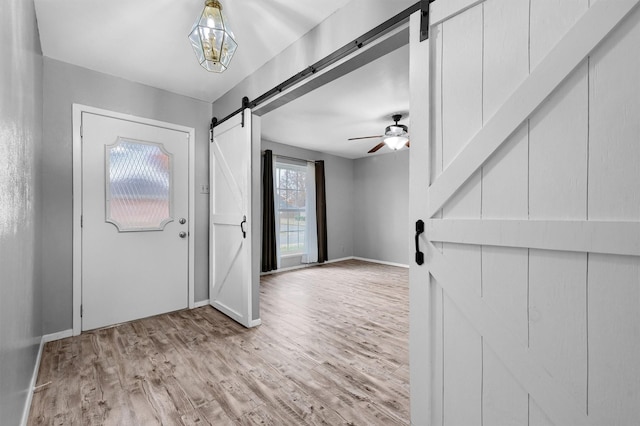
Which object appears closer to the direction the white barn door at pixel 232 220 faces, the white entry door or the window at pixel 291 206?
the white entry door

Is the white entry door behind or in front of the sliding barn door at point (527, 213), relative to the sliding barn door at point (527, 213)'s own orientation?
in front

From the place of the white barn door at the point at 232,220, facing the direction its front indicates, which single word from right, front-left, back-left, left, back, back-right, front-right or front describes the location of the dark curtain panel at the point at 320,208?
back

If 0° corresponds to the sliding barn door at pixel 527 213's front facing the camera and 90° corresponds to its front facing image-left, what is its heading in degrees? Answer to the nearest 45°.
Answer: approximately 45°

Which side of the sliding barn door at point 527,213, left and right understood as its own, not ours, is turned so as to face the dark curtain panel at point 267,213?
right

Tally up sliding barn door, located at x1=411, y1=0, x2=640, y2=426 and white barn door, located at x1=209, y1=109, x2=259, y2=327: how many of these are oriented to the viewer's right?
0

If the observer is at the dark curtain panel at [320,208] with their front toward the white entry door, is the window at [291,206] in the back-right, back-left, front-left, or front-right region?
front-right

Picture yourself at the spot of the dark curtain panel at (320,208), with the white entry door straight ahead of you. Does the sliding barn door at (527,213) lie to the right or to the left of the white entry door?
left

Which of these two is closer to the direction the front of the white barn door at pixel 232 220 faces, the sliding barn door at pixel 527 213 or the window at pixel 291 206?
the sliding barn door

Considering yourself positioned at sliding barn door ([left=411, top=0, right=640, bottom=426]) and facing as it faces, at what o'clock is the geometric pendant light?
The geometric pendant light is roughly at 1 o'clock from the sliding barn door.

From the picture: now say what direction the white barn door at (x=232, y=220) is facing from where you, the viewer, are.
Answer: facing the viewer and to the left of the viewer

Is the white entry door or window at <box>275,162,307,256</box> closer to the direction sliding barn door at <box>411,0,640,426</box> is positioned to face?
the white entry door
